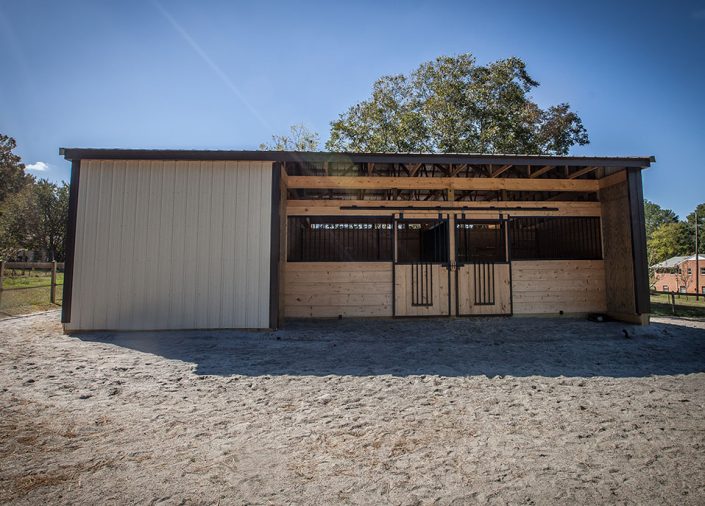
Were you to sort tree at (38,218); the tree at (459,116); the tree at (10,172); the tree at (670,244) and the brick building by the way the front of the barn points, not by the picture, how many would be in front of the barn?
0

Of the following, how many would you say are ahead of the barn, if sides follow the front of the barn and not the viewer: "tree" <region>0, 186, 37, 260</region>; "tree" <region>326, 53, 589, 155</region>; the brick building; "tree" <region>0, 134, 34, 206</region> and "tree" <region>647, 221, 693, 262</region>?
0

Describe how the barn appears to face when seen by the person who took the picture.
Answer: facing the viewer

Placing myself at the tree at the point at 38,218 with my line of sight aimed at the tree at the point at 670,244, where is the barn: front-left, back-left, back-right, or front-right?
front-right

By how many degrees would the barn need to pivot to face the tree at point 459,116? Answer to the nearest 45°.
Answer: approximately 135° to its left

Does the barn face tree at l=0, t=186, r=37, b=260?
no

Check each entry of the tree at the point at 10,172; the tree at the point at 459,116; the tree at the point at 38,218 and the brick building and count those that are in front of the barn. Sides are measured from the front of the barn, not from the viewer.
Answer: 0

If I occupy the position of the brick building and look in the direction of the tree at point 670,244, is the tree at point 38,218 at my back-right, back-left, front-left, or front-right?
back-left

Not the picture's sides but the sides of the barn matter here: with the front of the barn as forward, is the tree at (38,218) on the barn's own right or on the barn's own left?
on the barn's own right

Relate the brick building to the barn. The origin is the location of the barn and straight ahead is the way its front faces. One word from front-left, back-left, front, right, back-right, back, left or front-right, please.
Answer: back-left

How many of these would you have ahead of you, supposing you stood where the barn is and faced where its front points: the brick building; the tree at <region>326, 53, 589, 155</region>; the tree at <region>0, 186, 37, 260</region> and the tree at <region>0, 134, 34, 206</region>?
0

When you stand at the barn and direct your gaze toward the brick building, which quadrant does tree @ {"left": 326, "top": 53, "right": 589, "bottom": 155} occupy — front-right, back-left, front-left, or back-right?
front-left

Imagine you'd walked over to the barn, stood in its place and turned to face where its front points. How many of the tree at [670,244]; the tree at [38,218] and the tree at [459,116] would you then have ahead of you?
0

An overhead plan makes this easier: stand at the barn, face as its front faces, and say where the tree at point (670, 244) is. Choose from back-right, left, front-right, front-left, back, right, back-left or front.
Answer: back-left

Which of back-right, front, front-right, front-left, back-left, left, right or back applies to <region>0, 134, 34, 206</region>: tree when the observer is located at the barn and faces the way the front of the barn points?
back-right
